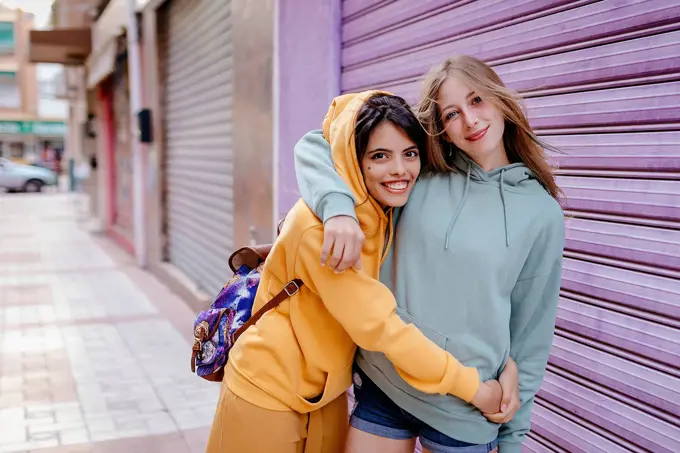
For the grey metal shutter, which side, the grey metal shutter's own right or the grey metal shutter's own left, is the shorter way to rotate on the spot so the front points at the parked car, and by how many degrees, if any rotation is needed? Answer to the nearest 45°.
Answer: approximately 135° to the grey metal shutter's own right

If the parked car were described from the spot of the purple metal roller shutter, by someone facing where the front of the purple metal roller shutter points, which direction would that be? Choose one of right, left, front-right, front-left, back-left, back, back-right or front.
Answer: right

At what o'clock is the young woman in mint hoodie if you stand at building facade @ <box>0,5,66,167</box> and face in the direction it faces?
The young woman in mint hoodie is roughly at 12 o'clock from the building facade.

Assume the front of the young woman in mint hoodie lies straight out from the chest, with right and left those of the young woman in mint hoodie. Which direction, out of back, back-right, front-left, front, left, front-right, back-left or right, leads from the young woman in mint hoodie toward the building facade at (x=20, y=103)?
back-right

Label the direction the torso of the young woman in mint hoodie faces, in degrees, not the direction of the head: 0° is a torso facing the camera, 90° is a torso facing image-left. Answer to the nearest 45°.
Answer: approximately 0°

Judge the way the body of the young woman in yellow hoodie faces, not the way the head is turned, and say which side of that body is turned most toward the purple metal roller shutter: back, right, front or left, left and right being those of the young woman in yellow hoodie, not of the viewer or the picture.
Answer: left

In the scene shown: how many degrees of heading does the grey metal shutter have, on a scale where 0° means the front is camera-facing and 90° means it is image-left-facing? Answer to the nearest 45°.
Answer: approximately 45°

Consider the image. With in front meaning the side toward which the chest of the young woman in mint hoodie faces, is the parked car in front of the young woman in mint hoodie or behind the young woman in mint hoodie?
behind

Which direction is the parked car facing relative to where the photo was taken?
to the viewer's right

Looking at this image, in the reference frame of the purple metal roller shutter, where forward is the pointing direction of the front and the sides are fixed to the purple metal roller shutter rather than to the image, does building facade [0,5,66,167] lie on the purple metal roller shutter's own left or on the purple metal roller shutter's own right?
on the purple metal roller shutter's own right

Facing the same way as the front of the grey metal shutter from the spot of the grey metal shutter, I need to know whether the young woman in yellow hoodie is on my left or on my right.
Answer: on my left
